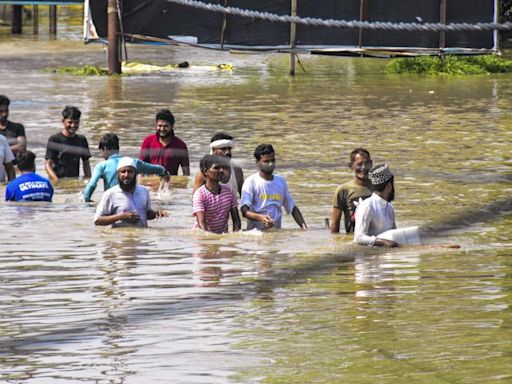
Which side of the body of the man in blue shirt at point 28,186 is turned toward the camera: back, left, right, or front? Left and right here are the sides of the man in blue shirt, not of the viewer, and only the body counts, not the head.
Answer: back

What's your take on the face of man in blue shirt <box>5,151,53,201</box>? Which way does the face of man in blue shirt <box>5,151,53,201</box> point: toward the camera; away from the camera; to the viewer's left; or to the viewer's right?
away from the camera

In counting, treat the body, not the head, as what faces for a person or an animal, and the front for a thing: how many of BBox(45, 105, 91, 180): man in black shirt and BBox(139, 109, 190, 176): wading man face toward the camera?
2

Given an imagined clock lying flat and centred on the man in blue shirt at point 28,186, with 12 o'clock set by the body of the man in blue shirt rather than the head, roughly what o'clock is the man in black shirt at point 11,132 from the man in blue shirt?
The man in black shirt is roughly at 12 o'clock from the man in blue shirt.
